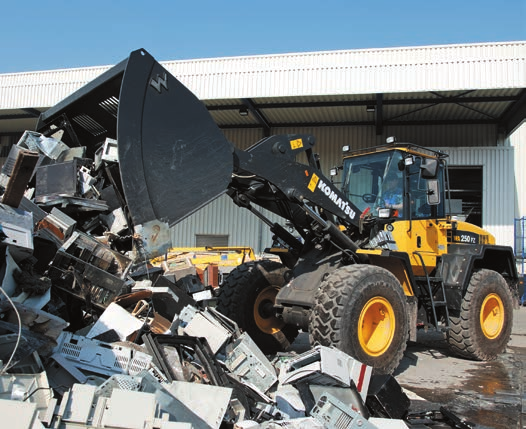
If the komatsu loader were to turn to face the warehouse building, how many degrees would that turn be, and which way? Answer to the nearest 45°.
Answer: approximately 135° to its right

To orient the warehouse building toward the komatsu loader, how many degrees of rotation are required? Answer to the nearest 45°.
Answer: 0° — it already faces it

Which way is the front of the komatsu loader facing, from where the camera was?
facing the viewer and to the left of the viewer

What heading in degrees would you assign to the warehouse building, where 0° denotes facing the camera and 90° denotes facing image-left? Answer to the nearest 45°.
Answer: approximately 0°

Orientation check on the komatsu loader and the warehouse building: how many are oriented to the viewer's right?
0
